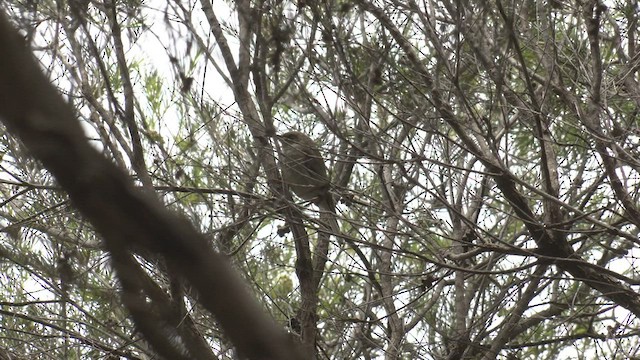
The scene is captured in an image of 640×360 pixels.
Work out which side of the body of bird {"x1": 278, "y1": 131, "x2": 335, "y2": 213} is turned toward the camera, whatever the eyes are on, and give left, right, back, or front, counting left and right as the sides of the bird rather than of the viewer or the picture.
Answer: left
